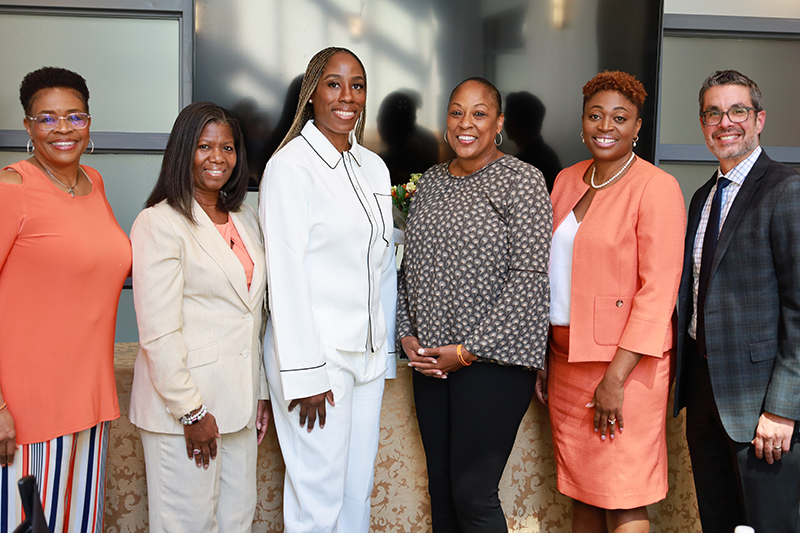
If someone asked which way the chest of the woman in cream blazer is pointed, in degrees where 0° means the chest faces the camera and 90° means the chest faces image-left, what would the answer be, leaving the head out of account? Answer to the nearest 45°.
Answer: approximately 315°

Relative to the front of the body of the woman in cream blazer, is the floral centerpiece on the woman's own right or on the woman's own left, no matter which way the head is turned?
on the woman's own left

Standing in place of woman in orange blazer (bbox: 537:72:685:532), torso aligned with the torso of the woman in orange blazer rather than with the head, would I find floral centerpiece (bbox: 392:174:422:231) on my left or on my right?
on my right

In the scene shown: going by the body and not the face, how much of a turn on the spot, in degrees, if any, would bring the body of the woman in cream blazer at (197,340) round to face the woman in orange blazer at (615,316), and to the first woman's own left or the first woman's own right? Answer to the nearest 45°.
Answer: approximately 45° to the first woman's own left

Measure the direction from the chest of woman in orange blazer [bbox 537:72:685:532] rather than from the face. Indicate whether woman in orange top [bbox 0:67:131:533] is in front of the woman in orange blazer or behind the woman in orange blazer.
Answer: in front

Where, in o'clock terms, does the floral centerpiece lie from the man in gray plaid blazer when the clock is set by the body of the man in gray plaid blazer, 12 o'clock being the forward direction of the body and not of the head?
The floral centerpiece is roughly at 2 o'clock from the man in gray plaid blazer.

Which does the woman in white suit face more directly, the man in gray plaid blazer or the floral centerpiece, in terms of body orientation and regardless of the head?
the man in gray plaid blazer

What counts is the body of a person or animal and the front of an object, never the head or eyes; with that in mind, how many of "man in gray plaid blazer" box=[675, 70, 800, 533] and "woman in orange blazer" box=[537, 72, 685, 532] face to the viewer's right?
0

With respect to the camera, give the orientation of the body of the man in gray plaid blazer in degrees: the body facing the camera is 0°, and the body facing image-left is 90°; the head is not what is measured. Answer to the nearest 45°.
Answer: approximately 45°

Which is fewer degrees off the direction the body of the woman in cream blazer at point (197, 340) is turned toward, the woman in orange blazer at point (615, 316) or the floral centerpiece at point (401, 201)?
the woman in orange blazer

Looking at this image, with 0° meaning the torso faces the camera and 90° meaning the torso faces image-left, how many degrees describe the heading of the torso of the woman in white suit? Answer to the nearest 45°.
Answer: approximately 315°
